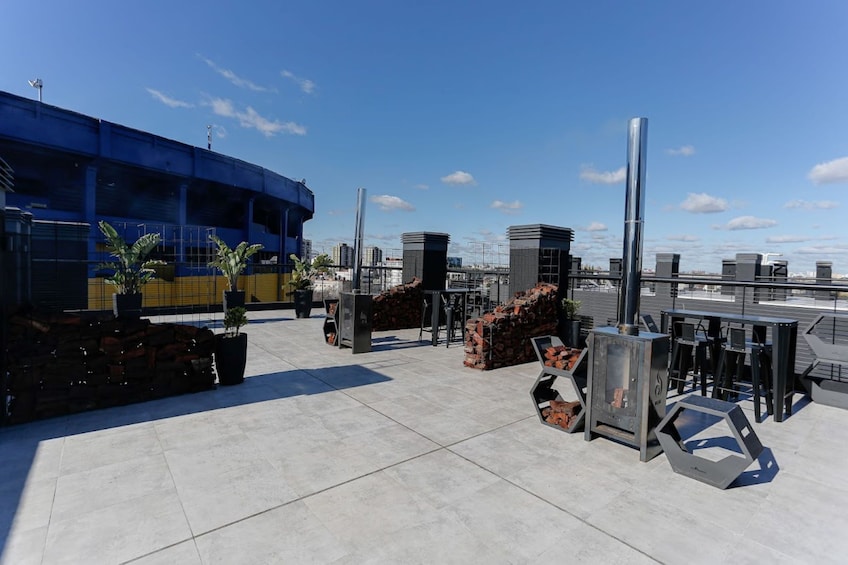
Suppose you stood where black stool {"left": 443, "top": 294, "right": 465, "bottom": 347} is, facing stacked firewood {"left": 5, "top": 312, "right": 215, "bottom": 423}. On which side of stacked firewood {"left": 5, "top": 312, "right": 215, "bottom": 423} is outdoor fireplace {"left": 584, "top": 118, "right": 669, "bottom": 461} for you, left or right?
left

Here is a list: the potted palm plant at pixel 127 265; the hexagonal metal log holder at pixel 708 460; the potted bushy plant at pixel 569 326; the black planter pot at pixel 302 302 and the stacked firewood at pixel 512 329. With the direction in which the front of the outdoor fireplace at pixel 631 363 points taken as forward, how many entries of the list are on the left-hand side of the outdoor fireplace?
1

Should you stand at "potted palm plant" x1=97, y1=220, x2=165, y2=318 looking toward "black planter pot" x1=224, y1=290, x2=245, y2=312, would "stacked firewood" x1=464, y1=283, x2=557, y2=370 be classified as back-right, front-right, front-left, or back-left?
front-right

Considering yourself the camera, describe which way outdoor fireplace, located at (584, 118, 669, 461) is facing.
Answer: facing the viewer and to the left of the viewer

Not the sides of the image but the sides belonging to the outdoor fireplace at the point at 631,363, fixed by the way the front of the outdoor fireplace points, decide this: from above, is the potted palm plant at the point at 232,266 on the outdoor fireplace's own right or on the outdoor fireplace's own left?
on the outdoor fireplace's own right

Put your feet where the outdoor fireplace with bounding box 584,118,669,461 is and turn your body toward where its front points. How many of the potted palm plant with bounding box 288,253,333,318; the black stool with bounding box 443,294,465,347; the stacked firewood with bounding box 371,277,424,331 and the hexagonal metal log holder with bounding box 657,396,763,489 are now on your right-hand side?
3

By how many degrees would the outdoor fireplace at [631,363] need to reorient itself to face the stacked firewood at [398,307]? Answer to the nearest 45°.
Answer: approximately 90° to its right

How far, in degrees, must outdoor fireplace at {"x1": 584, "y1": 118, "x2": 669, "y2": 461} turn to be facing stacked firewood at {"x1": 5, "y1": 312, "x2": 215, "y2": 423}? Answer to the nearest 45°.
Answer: approximately 45° to its right

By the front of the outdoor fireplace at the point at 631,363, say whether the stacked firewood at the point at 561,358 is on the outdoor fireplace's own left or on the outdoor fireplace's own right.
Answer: on the outdoor fireplace's own right

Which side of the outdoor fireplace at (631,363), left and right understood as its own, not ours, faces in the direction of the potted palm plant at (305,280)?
right

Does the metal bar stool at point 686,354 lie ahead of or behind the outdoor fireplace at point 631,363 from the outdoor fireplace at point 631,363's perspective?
behind

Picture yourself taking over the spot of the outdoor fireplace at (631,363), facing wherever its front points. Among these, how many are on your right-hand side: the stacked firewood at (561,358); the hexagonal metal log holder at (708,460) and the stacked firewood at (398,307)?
2

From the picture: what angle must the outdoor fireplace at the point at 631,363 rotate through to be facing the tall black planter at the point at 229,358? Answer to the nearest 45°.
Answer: approximately 45° to its right

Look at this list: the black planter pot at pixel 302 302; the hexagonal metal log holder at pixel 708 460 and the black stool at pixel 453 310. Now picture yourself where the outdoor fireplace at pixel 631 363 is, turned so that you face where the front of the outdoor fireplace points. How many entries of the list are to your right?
2

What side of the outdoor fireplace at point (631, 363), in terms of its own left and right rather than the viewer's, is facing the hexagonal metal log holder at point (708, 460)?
left
